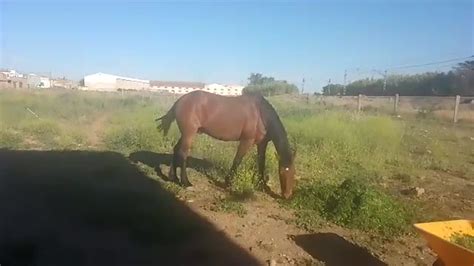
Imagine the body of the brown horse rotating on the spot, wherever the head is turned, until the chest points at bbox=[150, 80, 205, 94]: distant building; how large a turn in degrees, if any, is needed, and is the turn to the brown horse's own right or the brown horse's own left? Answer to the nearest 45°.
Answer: approximately 90° to the brown horse's own left

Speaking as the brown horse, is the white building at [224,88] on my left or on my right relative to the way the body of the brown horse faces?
on my left

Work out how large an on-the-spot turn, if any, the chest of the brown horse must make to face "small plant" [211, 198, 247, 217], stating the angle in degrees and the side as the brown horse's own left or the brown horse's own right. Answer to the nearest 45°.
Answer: approximately 90° to the brown horse's own right

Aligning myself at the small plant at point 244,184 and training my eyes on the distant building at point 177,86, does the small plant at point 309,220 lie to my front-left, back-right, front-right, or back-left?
back-right

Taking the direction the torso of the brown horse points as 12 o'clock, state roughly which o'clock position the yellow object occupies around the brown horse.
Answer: The yellow object is roughly at 2 o'clock from the brown horse.

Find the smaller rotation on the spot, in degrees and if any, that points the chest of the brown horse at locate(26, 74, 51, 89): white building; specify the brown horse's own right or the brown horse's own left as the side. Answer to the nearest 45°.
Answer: approximately 135° to the brown horse's own left

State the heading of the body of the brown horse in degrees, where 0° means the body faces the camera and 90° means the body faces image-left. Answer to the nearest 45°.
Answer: approximately 270°

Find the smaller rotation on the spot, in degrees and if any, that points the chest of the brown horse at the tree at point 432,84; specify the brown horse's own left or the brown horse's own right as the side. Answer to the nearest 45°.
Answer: approximately 45° to the brown horse's own left

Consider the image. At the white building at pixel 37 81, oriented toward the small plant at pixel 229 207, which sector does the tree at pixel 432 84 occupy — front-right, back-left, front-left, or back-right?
front-left

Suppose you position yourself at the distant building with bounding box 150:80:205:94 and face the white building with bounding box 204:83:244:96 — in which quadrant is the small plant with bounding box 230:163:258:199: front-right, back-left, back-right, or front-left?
front-right

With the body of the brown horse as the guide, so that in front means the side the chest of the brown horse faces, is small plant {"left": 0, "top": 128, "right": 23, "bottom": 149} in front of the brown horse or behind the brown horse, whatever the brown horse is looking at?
behind
